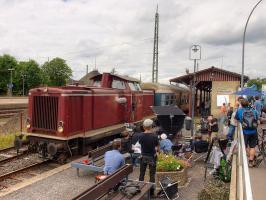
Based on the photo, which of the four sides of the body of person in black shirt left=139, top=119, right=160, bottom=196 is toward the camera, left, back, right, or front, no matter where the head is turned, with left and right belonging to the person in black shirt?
back

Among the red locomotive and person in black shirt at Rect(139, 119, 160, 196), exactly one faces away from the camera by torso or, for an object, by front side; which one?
the person in black shirt

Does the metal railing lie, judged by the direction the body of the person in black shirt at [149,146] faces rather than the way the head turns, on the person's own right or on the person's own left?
on the person's own right

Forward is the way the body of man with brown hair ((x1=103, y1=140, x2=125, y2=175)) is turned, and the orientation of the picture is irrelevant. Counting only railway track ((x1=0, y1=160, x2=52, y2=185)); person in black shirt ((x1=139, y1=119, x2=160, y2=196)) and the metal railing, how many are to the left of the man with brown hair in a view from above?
1

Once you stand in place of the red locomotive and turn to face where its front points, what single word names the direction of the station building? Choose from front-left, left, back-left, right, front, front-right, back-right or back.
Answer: back

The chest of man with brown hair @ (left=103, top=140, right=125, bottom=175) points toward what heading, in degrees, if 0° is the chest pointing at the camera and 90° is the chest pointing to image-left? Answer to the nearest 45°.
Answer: approximately 225°

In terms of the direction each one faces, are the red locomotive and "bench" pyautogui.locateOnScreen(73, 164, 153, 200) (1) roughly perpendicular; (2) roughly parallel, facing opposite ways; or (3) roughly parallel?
roughly perpendicular

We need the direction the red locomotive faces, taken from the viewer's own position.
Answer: facing the viewer and to the left of the viewer

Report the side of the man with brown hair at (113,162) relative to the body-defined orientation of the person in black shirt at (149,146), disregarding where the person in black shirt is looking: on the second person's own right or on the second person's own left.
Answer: on the second person's own left

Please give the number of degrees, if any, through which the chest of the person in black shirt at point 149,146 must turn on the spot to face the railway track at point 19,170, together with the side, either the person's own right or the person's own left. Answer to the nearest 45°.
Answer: approximately 45° to the person's own left
